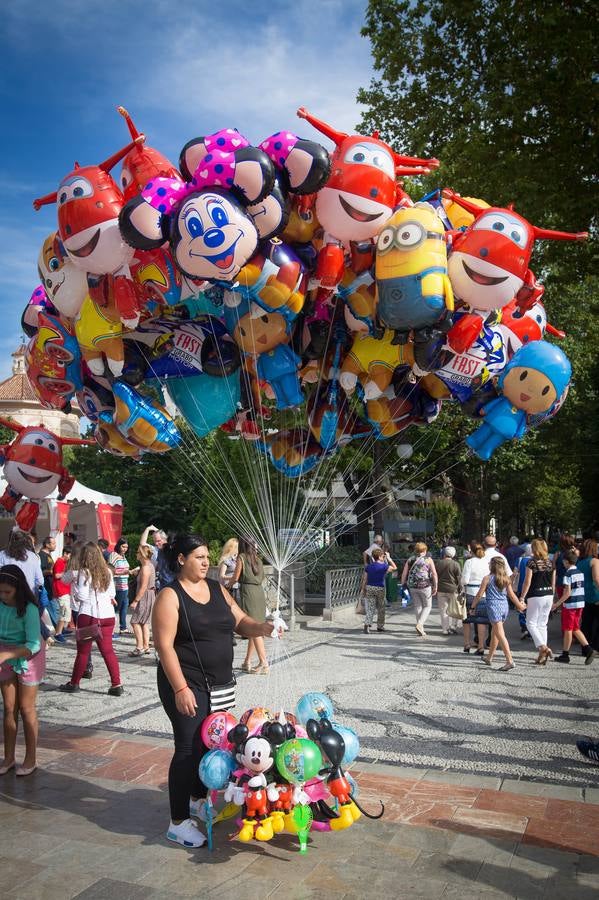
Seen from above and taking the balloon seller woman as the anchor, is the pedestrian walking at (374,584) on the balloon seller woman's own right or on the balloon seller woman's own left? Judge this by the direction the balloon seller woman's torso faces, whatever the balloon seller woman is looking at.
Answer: on the balloon seller woman's own left

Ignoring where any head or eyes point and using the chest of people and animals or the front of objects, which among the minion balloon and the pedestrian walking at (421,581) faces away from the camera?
the pedestrian walking

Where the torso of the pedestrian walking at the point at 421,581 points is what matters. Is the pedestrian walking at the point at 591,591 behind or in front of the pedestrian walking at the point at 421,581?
behind

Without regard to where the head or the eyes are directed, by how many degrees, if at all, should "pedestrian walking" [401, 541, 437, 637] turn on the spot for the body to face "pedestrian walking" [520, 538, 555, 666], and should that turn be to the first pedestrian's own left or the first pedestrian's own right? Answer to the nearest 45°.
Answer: approximately 135° to the first pedestrian's own right

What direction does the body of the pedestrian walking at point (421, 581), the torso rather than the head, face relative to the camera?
away from the camera

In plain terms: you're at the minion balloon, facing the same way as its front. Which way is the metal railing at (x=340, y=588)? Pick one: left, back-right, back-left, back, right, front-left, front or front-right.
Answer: back-right

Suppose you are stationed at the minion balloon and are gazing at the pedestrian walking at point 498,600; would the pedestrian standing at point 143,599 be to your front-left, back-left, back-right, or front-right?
front-left

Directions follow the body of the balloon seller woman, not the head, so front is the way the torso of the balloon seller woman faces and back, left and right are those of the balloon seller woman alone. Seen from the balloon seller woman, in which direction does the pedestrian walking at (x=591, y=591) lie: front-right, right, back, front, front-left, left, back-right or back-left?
left

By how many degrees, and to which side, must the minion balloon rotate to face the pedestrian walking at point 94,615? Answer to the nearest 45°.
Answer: approximately 90° to its right
